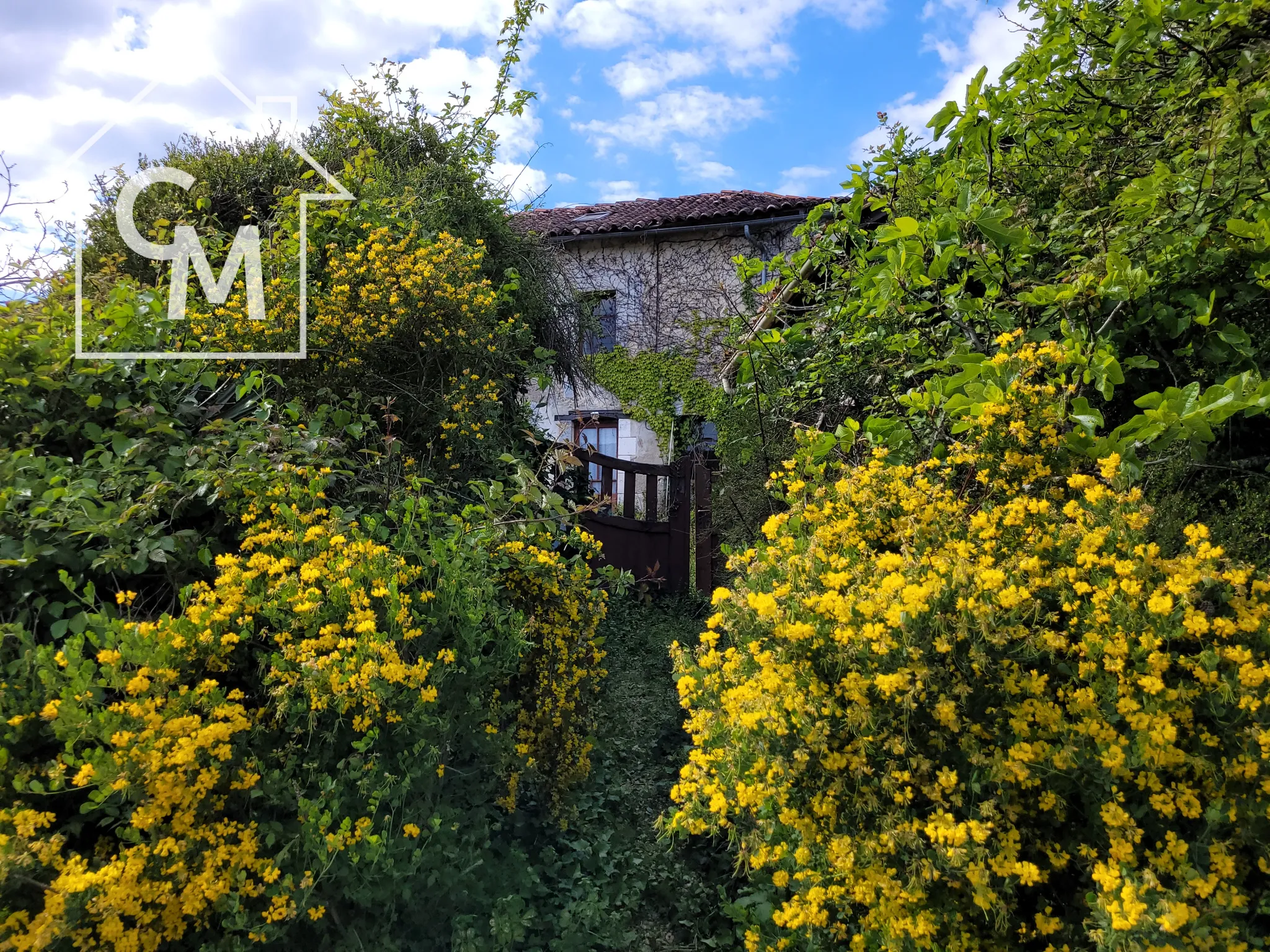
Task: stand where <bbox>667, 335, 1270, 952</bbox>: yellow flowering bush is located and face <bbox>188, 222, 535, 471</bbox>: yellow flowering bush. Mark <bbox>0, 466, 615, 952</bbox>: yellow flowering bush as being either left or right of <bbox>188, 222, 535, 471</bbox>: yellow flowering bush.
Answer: left

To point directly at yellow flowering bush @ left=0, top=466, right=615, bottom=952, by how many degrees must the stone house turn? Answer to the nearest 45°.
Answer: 0° — it already faces it

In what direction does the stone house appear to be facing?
toward the camera

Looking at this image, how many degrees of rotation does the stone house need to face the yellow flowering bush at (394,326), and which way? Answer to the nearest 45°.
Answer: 0° — it already faces it

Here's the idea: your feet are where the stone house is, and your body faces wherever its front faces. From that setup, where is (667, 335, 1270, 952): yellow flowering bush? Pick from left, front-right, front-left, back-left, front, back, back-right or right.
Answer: front

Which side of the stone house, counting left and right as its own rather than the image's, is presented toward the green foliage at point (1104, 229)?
front

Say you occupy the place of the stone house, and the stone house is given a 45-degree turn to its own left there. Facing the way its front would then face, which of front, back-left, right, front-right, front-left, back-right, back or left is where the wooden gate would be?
front-right
